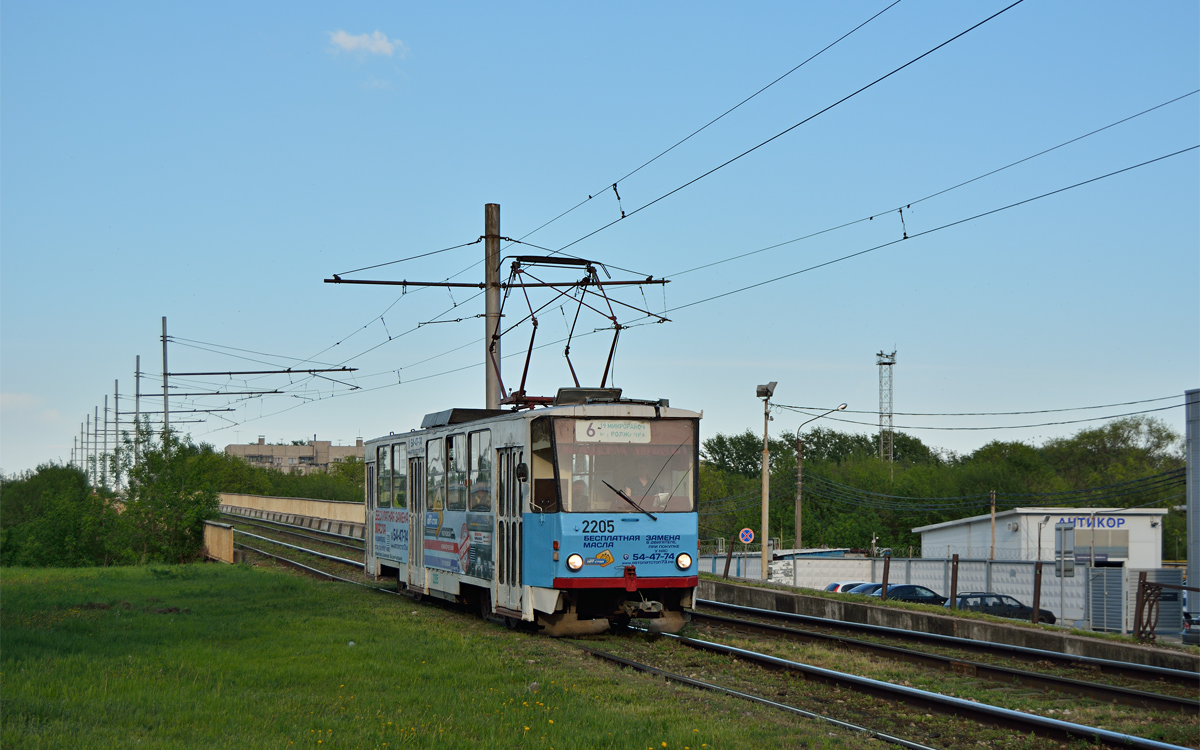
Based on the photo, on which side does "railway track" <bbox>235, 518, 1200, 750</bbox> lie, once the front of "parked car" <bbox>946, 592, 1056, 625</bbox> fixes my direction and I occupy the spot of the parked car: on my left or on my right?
on my right

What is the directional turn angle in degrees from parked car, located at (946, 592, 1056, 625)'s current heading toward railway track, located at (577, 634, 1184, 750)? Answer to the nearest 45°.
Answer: approximately 90° to its right

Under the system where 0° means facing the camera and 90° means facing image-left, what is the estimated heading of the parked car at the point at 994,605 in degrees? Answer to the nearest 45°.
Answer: approximately 270°

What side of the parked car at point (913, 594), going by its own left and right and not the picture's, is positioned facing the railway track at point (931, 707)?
right

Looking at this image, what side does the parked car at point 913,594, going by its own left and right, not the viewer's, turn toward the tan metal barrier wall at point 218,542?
back
